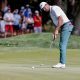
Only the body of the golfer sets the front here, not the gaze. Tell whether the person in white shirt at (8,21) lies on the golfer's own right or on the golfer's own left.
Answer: on the golfer's own right

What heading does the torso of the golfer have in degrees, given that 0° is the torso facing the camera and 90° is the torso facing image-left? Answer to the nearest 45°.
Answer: approximately 90°

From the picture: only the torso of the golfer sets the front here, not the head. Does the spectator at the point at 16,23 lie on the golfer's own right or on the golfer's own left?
on the golfer's own right

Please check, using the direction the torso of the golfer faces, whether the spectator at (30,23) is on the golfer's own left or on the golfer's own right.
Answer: on the golfer's own right
